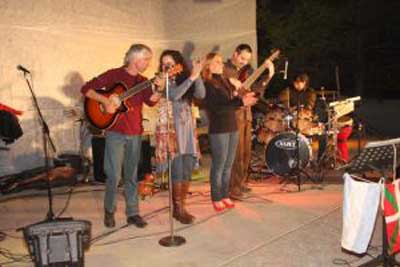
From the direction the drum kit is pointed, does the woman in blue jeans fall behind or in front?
in front

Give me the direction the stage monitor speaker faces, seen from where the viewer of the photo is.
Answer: facing away from the viewer

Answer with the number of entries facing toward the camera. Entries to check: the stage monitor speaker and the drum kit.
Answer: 1

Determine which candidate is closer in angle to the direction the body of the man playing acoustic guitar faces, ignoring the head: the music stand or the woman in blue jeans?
the music stand

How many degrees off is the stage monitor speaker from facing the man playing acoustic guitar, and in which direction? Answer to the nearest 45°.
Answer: approximately 45° to its right

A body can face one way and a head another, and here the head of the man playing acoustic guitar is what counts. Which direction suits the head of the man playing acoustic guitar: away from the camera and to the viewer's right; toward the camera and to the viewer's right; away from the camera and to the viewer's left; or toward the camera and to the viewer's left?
toward the camera and to the viewer's right

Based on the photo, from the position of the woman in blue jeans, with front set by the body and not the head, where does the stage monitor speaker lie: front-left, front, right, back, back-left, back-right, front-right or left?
right

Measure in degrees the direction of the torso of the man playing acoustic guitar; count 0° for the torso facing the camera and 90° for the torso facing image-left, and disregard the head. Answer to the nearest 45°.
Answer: approximately 315°
